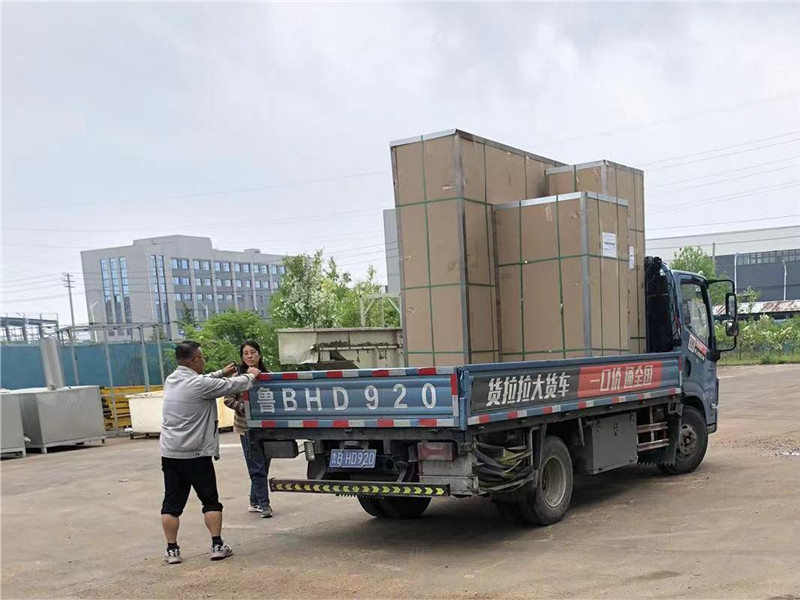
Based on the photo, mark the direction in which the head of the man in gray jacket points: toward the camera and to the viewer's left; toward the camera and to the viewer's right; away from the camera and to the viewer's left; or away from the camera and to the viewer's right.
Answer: away from the camera and to the viewer's right

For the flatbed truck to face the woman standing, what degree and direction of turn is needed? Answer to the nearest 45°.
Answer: approximately 135° to its left

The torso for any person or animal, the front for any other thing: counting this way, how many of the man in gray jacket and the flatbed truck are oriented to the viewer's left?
0

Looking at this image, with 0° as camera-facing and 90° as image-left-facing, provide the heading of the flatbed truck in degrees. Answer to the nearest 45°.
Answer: approximately 225°

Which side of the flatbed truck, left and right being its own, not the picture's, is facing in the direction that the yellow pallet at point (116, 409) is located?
left

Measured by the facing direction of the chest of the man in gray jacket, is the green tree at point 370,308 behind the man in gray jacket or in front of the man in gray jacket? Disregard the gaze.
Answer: in front

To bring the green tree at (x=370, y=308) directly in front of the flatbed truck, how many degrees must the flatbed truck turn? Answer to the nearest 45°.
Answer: approximately 45° to its left
